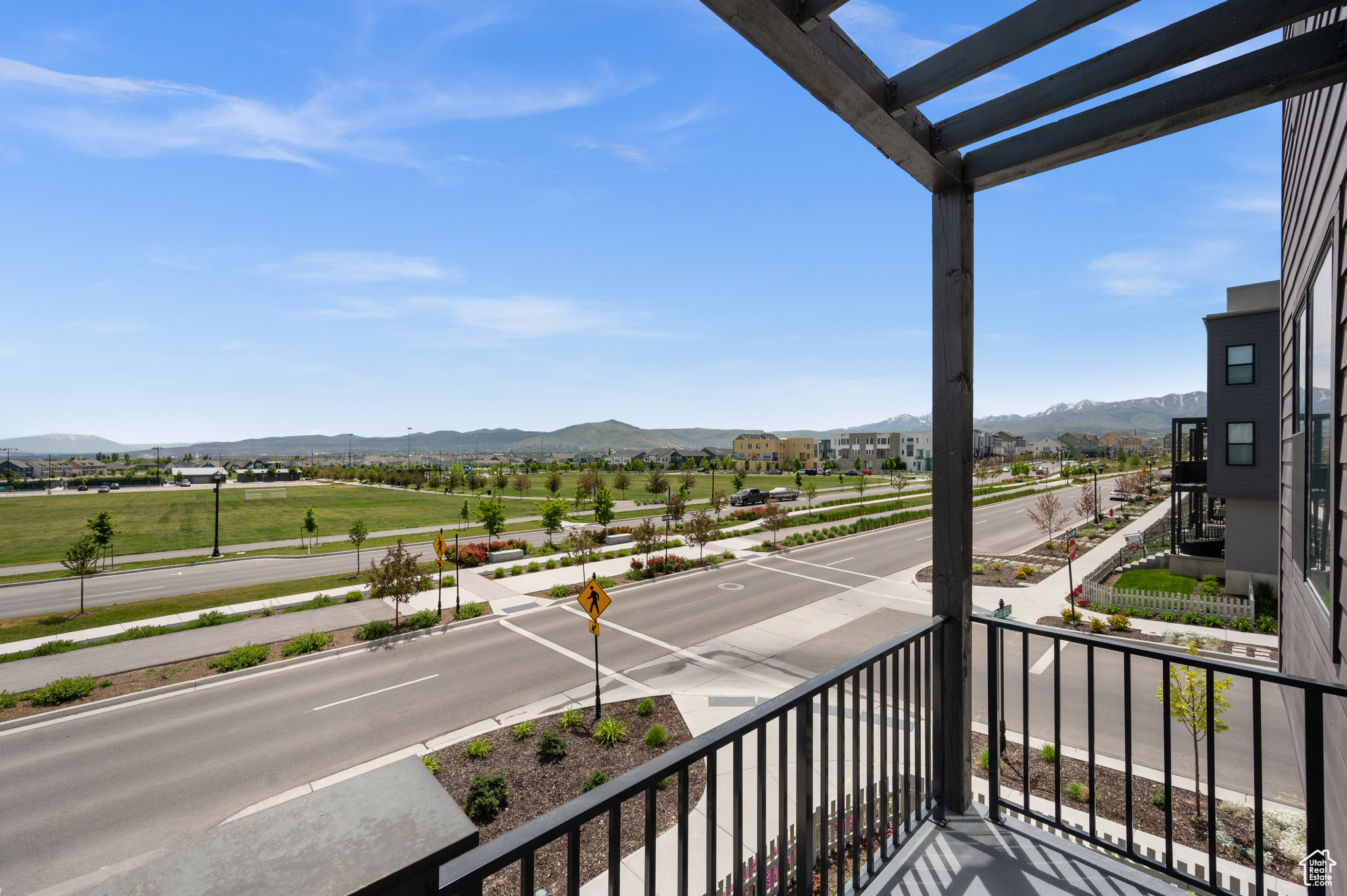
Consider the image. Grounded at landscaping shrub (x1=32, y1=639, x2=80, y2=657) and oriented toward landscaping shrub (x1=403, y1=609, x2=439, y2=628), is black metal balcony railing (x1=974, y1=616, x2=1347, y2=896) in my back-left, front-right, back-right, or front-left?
front-right

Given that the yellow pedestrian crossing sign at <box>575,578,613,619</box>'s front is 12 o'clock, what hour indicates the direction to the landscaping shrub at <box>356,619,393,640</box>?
The landscaping shrub is roughly at 3 o'clock from the yellow pedestrian crossing sign.

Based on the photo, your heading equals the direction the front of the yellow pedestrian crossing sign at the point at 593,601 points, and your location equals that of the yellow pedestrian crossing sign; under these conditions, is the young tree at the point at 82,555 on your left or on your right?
on your right

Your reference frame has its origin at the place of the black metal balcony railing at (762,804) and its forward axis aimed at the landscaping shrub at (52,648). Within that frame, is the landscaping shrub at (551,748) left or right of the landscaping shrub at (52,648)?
right

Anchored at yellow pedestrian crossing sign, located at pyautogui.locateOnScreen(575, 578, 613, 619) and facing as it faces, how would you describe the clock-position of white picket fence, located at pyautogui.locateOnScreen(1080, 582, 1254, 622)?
The white picket fence is roughly at 7 o'clock from the yellow pedestrian crossing sign.

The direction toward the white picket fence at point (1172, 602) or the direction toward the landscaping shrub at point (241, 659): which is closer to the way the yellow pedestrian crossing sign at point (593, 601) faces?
the landscaping shrub

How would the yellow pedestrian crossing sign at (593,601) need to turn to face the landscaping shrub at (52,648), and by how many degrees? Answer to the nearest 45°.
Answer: approximately 45° to its right

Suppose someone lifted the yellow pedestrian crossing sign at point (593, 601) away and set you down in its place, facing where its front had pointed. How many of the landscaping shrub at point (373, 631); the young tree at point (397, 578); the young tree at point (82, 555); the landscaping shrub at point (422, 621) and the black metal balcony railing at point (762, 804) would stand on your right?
4

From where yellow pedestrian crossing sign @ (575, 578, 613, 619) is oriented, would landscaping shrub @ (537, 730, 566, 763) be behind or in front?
in front

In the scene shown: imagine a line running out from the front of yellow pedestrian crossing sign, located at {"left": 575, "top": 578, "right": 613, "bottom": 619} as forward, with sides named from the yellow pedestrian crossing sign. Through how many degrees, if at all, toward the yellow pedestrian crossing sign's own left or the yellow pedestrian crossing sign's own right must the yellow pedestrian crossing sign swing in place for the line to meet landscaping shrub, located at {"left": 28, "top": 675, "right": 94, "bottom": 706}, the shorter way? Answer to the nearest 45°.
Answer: approximately 45° to the yellow pedestrian crossing sign's own right

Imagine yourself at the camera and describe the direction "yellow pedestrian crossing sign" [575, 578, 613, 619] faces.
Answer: facing the viewer and to the left of the viewer

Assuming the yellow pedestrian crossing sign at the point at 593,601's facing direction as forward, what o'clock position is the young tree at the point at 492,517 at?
The young tree is roughly at 4 o'clock from the yellow pedestrian crossing sign.

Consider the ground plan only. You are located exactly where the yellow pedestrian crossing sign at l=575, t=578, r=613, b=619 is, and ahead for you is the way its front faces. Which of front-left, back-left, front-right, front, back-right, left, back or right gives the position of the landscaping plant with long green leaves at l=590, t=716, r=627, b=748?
front-left

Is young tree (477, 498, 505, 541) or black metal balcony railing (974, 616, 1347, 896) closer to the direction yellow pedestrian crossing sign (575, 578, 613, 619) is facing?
the black metal balcony railing
